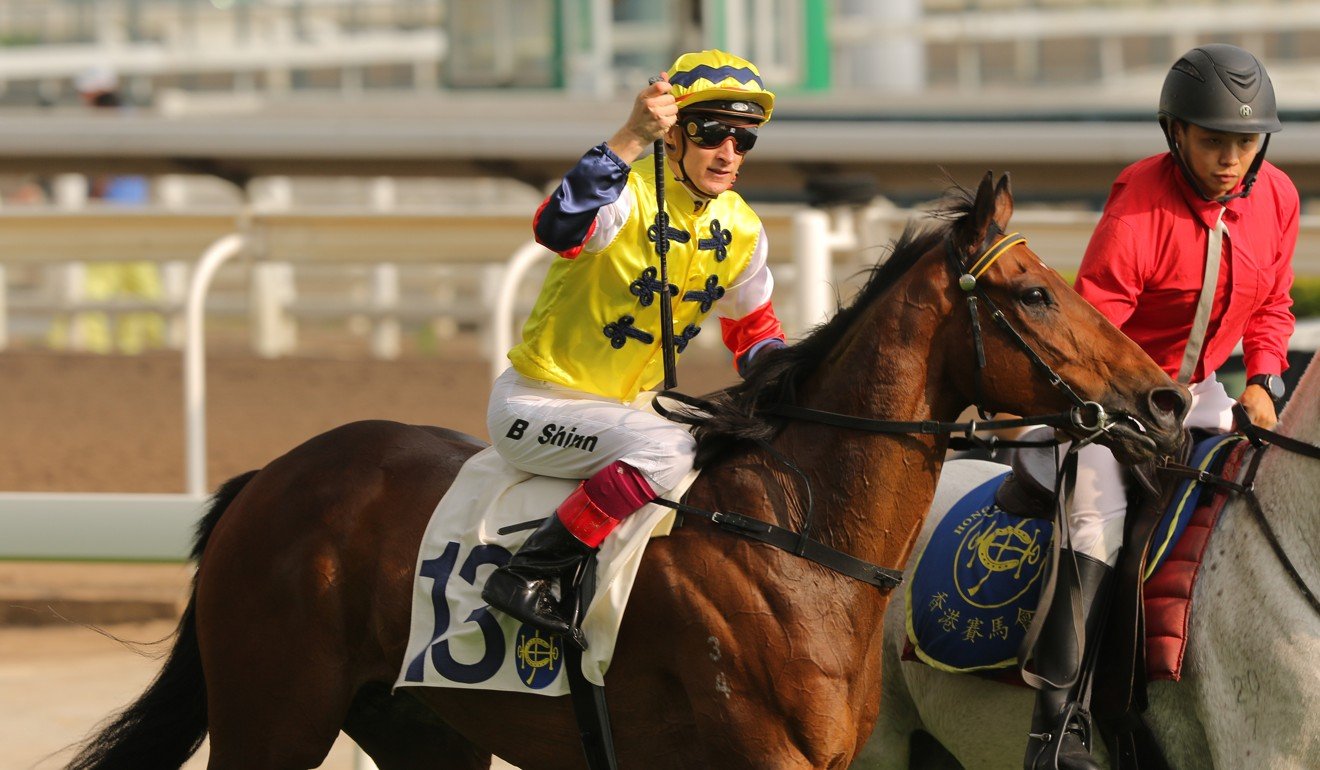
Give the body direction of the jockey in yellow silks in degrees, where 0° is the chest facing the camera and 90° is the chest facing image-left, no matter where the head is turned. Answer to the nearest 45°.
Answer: approximately 315°

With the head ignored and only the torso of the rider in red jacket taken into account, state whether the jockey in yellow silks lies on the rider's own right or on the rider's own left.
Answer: on the rider's own right

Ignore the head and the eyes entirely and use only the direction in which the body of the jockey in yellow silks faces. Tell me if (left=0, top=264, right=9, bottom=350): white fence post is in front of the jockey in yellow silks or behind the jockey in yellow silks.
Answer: behind

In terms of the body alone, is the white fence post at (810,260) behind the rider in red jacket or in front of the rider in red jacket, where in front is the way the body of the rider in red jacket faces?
behind

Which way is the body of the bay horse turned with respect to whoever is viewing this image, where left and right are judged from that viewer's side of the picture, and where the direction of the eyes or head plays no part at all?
facing to the right of the viewer

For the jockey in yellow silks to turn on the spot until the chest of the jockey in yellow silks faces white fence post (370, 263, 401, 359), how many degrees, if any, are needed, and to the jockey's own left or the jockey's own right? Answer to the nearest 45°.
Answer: approximately 135° to the jockey's own left

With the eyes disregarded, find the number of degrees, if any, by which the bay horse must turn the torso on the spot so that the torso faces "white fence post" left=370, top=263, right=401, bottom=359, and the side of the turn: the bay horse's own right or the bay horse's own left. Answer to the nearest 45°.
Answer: approximately 90° to the bay horse's own left

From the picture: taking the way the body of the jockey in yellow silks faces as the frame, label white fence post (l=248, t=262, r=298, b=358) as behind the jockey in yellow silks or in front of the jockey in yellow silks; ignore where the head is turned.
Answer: behind
